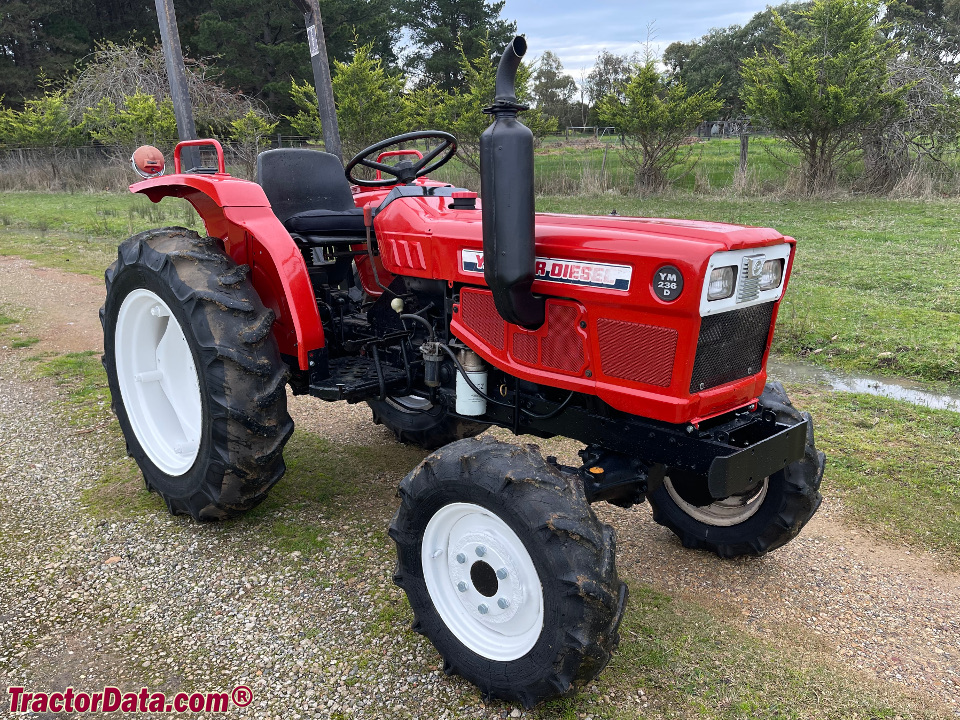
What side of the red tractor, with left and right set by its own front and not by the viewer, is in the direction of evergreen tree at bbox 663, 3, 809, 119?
left

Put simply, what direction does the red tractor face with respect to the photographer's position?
facing the viewer and to the right of the viewer

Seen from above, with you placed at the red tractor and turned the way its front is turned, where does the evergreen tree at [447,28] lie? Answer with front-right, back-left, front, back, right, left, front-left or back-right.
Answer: back-left

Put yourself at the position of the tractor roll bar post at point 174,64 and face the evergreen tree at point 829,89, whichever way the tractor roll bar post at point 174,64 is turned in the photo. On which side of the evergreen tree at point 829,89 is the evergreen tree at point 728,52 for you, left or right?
left

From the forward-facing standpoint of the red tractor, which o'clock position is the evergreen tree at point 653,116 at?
The evergreen tree is roughly at 8 o'clock from the red tractor.

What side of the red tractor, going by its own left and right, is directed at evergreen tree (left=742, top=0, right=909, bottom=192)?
left

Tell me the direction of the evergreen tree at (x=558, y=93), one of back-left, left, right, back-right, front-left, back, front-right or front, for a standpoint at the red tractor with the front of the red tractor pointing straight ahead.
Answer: back-left
